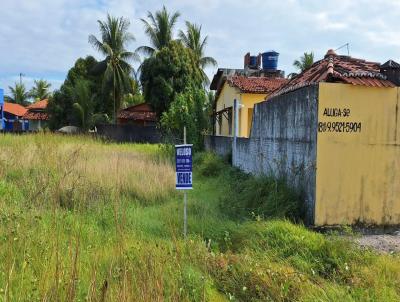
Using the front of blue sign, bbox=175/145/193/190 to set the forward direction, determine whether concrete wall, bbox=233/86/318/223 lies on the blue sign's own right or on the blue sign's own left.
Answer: on the blue sign's own left

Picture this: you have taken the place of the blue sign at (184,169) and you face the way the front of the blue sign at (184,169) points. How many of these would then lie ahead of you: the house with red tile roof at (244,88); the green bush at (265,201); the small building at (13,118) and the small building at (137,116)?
0

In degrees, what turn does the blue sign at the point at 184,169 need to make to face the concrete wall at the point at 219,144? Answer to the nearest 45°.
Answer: approximately 180°

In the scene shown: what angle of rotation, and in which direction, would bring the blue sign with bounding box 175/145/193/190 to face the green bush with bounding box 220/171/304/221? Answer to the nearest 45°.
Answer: approximately 135° to its left

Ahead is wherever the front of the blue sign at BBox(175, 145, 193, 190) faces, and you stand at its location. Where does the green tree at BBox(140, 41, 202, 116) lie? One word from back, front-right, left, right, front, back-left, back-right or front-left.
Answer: back

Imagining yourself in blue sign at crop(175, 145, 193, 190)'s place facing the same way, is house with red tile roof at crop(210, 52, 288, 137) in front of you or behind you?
behind

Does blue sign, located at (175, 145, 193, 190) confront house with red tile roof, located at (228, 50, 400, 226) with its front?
no

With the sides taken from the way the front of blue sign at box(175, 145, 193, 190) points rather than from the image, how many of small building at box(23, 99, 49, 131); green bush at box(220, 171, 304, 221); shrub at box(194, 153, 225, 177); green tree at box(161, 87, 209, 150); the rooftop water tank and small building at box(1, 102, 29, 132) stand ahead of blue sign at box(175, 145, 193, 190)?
0

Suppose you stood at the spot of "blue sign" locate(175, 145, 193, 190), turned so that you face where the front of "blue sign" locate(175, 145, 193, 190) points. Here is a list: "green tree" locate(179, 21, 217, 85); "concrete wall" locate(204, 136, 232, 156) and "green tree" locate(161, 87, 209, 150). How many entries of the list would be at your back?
3

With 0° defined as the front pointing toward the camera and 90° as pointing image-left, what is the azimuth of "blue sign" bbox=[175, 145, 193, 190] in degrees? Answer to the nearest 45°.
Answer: approximately 0°

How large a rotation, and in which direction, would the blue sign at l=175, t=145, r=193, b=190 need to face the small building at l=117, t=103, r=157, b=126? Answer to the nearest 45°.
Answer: approximately 180°

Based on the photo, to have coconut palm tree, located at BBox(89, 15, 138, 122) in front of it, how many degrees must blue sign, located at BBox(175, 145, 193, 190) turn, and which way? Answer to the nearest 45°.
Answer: approximately 180°

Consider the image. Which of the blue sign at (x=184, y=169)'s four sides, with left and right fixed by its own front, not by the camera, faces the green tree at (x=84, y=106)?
back

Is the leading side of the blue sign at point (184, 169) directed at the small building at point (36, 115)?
no
